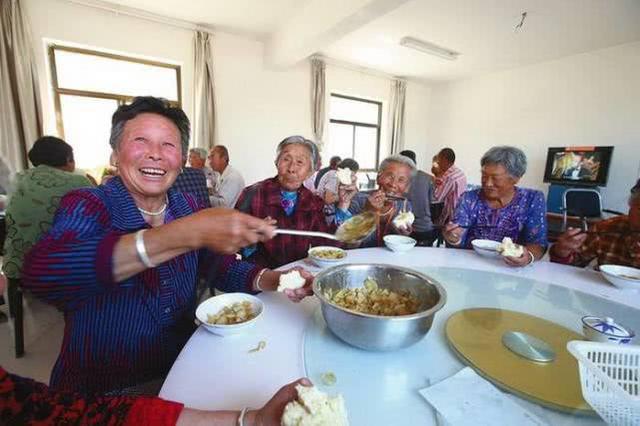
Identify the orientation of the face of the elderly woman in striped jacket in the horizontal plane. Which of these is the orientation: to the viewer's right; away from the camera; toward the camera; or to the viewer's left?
toward the camera

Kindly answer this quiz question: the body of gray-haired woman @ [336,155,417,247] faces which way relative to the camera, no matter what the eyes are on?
toward the camera

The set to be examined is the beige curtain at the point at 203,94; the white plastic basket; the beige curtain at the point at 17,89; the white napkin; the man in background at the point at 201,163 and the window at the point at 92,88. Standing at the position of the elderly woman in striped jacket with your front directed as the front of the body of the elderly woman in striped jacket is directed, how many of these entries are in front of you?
2

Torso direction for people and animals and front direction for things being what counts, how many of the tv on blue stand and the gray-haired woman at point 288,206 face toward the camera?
2

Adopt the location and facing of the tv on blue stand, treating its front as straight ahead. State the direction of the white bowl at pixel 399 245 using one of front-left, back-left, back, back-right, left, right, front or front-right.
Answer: front

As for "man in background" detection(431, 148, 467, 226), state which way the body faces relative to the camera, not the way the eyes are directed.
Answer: to the viewer's left

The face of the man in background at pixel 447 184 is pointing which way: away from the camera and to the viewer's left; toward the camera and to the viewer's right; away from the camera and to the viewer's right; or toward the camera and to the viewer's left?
toward the camera and to the viewer's left

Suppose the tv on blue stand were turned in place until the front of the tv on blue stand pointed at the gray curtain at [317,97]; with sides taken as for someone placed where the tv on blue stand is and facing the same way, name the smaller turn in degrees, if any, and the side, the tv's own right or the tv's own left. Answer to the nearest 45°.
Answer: approximately 45° to the tv's own right

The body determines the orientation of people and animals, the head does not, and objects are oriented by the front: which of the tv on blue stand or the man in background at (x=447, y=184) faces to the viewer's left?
the man in background

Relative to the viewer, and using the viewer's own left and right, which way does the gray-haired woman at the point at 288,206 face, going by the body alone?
facing the viewer

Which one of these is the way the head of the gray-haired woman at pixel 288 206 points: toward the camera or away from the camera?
toward the camera

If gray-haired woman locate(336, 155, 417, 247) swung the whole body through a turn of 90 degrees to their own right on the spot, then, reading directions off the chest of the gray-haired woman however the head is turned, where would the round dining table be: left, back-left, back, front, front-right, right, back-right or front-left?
left

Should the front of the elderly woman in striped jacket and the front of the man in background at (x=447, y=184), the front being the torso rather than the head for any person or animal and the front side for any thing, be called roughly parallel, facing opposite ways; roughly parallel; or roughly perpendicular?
roughly parallel, facing opposite ways

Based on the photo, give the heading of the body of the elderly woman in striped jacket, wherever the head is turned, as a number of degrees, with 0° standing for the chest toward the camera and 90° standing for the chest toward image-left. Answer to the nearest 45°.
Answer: approximately 315°

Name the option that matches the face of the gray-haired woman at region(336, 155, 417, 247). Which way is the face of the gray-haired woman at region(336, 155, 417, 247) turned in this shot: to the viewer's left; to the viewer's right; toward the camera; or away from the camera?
toward the camera

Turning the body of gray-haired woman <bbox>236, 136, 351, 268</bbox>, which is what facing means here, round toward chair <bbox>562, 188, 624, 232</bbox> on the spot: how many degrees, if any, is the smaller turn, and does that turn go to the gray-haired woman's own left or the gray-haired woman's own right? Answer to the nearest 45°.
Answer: approximately 135° to the gray-haired woman's own left

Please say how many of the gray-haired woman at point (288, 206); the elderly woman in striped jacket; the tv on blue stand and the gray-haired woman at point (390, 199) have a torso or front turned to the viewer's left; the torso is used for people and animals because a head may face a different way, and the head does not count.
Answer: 0

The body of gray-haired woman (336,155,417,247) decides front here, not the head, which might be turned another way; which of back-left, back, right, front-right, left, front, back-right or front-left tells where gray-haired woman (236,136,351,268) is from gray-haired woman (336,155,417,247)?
front-right

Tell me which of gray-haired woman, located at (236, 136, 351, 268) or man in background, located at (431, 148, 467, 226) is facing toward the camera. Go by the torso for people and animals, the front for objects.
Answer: the gray-haired woman
